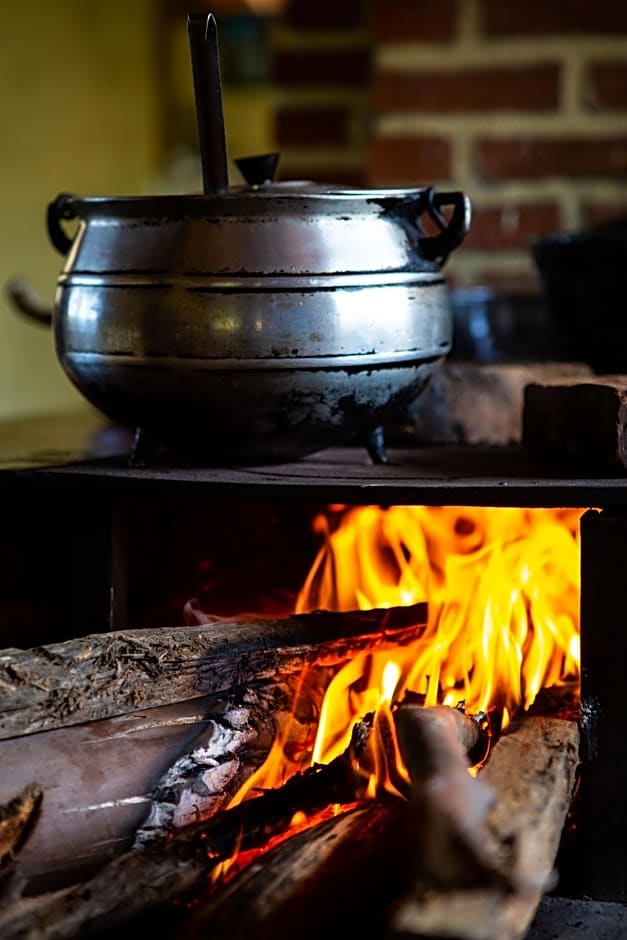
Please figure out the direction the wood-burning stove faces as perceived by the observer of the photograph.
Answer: facing the viewer
